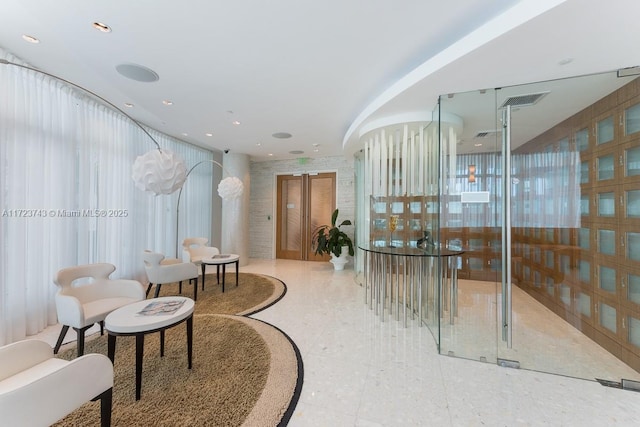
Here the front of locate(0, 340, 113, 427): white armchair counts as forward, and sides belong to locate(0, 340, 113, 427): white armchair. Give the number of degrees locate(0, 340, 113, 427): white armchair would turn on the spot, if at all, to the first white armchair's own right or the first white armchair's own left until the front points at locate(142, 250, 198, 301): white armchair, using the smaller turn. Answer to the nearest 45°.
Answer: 0° — it already faces it

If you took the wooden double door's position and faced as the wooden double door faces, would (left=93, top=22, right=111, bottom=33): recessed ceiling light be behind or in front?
in front

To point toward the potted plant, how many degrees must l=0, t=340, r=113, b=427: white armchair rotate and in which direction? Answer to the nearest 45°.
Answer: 0° — it already faces it

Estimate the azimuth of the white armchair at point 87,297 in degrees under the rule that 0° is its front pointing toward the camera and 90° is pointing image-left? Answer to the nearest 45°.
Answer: approximately 315°

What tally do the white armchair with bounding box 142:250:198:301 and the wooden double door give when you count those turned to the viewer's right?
1

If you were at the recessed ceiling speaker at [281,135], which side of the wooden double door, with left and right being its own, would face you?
front

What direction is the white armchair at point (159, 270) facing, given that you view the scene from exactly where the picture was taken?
facing to the right of the viewer

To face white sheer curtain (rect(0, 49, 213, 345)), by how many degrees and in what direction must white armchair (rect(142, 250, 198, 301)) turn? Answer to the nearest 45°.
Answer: approximately 180°

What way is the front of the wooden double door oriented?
toward the camera

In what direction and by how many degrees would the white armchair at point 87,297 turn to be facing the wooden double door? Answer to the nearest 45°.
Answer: approximately 90° to its left
